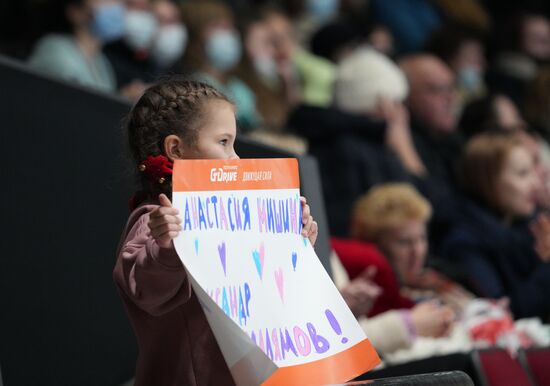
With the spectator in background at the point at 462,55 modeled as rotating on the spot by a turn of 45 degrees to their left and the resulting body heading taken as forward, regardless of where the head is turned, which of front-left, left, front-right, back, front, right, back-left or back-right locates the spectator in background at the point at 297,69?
back-right

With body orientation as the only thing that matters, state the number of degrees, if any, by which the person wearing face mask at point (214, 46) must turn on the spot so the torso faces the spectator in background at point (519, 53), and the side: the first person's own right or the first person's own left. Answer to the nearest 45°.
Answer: approximately 90° to the first person's own left

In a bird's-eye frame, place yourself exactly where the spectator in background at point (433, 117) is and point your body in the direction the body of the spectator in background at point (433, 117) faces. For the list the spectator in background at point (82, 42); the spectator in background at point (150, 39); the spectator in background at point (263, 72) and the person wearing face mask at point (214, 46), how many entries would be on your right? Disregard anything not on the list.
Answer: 4

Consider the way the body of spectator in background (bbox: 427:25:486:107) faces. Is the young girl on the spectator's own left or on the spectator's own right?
on the spectator's own right

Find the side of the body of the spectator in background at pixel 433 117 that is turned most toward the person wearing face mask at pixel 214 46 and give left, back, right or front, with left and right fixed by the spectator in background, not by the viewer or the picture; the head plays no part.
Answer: right

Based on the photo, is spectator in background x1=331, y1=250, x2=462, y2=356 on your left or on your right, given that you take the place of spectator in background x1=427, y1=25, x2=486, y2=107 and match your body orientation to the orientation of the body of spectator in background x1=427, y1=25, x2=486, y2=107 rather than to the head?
on your right

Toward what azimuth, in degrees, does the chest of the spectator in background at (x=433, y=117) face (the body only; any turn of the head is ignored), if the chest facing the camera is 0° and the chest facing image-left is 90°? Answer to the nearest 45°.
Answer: approximately 315°

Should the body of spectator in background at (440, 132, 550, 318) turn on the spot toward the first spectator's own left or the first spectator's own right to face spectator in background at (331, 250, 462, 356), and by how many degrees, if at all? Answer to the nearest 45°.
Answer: approximately 90° to the first spectator's own right

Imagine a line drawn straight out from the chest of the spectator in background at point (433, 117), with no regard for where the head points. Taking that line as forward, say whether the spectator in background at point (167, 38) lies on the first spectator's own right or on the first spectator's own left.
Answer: on the first spectator's own right
